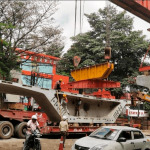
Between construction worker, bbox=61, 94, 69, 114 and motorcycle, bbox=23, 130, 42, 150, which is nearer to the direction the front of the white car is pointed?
the motorcycle

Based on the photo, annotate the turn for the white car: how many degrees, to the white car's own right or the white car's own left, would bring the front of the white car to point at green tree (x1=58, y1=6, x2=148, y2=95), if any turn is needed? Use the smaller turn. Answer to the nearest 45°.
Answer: approximately 135° to the white car's own right

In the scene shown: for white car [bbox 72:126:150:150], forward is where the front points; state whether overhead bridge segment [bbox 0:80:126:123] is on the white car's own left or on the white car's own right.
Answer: on the white car's own right

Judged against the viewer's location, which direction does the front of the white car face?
facing the viewer and to the left of the viewer

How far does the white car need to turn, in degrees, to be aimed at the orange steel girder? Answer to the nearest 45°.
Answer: approximately 135° to its right

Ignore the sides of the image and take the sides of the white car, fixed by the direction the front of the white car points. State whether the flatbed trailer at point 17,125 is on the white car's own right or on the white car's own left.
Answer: on the white car's own right

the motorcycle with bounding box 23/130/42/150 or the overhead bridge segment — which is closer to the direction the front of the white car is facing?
the motorcycle
